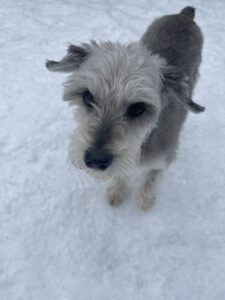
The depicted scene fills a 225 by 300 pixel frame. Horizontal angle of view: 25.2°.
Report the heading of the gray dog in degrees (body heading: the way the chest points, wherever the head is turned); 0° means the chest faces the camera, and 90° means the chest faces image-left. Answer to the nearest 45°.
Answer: approximately 45°
